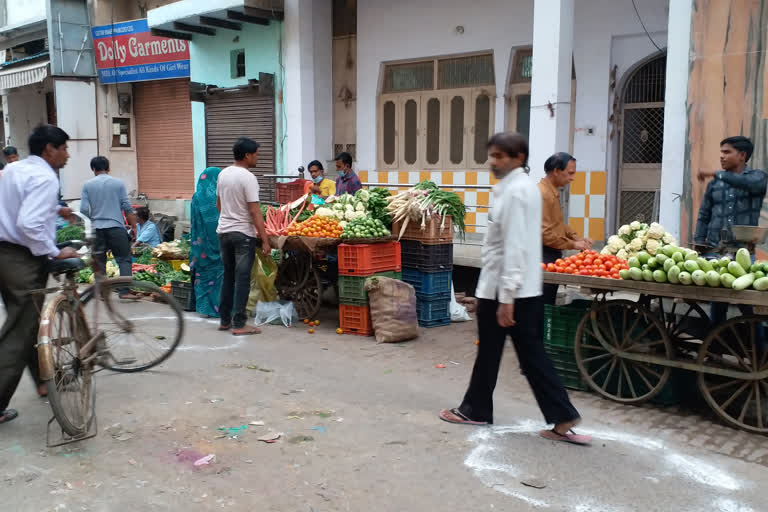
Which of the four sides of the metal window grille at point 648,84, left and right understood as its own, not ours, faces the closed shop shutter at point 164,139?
right

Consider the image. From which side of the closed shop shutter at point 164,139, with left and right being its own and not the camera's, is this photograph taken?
front

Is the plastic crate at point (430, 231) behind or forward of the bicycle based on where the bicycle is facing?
forward

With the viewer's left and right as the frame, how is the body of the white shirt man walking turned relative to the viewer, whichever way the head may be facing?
facing to the left of the viewer

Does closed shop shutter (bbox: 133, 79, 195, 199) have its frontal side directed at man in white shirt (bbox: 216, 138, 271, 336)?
yes

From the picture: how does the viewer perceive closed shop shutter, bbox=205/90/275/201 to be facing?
facing the viewer

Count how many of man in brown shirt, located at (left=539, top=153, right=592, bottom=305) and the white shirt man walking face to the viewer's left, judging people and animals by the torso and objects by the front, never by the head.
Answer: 1

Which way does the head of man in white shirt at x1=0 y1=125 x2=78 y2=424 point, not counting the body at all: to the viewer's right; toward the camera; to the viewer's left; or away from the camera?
to the viewer's right

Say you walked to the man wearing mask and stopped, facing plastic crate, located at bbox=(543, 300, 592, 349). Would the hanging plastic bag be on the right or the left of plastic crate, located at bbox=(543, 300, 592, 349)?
right

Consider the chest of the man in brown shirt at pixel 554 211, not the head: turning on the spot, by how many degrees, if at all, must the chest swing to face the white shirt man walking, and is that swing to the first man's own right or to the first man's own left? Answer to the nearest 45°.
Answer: approximately 90° to the first man's own right

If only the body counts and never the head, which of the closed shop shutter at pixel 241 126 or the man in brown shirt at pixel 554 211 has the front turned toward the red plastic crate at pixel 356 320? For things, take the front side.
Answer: the closed shop shutter
